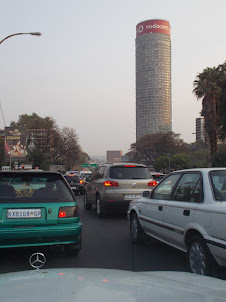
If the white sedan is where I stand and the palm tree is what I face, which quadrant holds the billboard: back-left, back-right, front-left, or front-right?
front-left

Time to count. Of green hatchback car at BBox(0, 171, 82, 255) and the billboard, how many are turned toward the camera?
1

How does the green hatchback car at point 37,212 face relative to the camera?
away from the camera

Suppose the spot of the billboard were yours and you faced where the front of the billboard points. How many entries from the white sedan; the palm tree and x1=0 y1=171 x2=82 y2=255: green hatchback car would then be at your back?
0

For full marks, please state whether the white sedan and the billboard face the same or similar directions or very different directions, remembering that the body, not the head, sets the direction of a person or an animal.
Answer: very different directions

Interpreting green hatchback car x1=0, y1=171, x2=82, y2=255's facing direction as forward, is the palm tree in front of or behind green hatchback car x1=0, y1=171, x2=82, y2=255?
in front

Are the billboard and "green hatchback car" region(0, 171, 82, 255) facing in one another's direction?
yes

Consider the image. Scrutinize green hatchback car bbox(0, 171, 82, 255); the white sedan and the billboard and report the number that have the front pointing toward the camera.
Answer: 1

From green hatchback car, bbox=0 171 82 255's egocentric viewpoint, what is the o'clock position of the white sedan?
The white sedan is roughly at 4 o'clock from the green hatchback car.

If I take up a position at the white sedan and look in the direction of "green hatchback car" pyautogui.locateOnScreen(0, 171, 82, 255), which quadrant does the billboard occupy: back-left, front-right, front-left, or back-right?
front-right

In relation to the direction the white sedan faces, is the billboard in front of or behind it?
in front

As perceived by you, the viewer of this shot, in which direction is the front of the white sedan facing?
facing away from the viewer and to the left of the viewer

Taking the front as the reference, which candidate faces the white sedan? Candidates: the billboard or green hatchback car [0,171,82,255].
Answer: the billboard

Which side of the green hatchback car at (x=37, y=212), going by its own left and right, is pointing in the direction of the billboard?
front

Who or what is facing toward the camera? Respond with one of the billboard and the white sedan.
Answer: the billboard

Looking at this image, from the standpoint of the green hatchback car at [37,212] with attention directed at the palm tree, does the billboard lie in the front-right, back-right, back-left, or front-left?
front-left

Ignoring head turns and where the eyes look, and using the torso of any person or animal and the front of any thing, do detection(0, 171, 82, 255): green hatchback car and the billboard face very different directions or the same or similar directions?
very different directions

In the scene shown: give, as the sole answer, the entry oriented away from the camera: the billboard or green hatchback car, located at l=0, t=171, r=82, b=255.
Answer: the green hatchback car

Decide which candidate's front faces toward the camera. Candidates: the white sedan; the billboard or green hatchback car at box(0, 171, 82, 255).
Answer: the billboard
